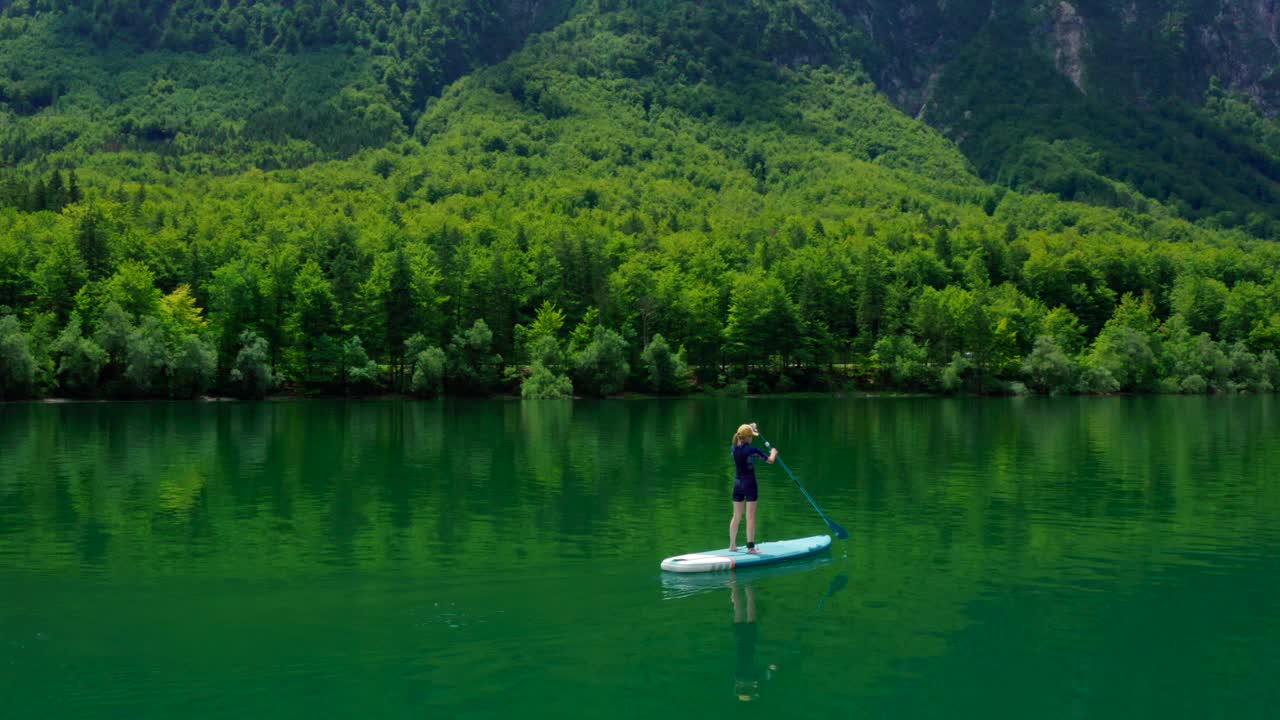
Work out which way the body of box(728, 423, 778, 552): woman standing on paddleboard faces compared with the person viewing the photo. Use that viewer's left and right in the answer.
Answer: facing away from the viewer and to the right of the viewer
